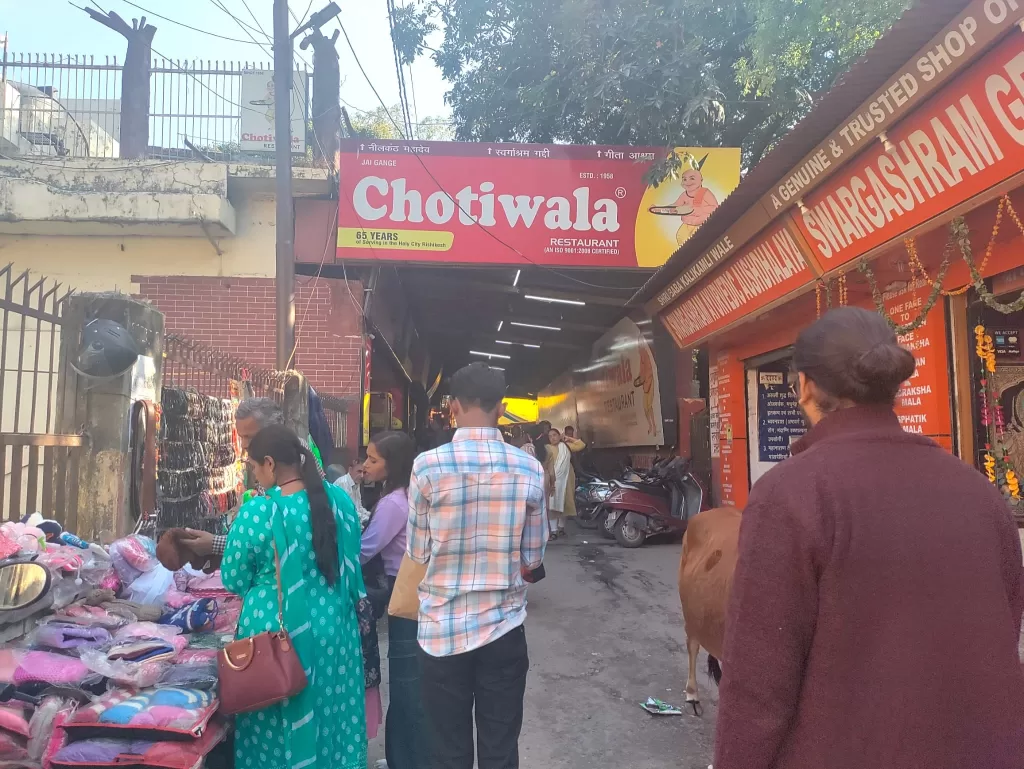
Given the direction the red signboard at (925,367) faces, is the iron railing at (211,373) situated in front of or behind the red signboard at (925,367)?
in front

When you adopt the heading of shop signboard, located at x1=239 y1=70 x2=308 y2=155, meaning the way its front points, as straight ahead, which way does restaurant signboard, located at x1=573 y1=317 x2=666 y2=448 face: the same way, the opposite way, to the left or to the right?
to the right

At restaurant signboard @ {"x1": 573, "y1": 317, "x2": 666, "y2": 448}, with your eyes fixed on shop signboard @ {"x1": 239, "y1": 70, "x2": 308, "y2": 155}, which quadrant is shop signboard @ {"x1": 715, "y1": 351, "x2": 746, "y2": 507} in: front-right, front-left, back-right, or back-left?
front-left

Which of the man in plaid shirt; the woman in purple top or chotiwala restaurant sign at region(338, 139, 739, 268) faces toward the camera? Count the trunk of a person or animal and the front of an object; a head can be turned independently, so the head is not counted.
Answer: the chotiwala restaurant sign

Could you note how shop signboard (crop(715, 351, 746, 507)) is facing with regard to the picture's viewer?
facing the viewer and to the left of the viewer

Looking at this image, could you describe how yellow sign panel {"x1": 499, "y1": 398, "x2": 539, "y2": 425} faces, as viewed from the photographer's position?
facing the viewer

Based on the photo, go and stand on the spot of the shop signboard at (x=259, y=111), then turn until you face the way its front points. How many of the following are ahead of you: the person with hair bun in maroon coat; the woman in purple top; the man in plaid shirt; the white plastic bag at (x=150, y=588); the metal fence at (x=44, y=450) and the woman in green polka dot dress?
6

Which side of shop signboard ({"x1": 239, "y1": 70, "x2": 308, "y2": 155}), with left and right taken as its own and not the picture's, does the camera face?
front

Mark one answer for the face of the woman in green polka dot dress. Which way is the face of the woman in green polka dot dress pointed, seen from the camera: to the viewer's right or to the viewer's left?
to the viewer's left

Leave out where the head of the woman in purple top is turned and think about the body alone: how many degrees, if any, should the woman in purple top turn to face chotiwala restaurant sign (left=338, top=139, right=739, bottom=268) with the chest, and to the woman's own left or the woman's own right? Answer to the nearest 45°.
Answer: approximately 90° to the woman's own right

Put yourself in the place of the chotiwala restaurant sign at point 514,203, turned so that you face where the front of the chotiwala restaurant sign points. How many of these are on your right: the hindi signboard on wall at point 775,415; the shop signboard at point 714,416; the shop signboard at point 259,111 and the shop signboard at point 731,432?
1

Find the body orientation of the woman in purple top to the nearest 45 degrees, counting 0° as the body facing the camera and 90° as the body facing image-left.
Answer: approximately 90°

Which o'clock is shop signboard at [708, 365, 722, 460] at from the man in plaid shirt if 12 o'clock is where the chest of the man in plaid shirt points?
The shop signboard is roughly at 1 o'clock from the man in plaid shirt.

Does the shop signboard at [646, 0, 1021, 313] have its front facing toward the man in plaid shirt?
yes

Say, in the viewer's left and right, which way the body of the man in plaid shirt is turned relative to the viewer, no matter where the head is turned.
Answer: facing away from the viewer

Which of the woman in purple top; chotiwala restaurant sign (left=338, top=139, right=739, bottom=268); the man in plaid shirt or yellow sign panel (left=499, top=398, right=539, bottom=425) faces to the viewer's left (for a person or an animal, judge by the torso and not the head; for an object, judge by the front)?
the woman in purple top

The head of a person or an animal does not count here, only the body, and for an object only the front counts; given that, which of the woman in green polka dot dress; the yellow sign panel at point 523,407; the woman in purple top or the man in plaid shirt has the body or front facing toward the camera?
the yellow sign panel

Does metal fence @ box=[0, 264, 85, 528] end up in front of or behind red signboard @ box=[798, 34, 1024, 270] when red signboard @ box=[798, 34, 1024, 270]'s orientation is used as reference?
in front

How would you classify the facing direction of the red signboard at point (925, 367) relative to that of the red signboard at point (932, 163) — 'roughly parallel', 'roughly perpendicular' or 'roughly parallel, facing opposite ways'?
roughly parallel

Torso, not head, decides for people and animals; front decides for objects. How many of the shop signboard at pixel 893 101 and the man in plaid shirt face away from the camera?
1

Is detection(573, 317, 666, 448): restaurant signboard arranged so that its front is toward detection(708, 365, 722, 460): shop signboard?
no
